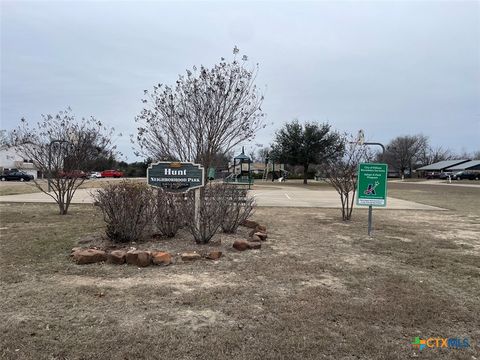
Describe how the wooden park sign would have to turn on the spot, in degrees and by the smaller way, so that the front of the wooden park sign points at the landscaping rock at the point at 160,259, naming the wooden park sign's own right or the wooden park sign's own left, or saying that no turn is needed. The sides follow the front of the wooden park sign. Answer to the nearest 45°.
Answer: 0° — it already faces it

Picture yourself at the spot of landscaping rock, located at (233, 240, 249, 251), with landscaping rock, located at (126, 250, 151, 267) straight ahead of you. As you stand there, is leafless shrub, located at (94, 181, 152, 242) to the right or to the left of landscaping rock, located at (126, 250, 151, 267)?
right

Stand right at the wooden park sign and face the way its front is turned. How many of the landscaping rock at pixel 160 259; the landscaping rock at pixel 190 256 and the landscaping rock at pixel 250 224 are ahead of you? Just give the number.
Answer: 2

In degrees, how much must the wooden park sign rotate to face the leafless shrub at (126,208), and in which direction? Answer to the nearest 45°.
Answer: approximately 90° to its right

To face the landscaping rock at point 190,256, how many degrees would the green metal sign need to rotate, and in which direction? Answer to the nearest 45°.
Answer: approximately 45° to its right

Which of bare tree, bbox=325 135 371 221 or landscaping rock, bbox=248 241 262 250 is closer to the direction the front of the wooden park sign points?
the landscaping rock

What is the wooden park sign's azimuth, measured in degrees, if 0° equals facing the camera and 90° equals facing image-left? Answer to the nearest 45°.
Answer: approximately 0°

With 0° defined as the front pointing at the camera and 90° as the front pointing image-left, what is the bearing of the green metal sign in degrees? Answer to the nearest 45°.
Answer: approximately 0°

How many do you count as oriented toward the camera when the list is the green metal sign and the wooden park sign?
2

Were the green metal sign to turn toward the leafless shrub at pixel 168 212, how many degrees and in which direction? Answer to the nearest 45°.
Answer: approximately 45° to its right
